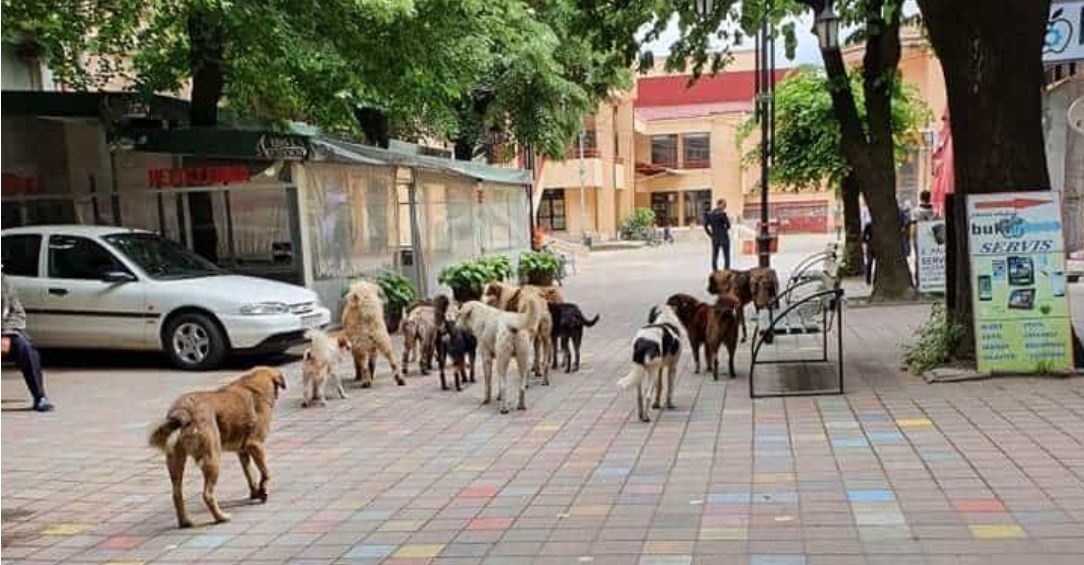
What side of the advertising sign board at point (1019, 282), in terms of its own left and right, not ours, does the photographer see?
front

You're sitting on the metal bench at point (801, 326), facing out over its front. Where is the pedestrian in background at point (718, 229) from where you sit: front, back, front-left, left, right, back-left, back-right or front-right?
right

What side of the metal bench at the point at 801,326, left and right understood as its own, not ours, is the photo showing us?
left

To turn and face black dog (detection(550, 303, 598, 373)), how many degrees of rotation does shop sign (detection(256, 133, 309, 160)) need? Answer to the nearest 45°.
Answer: approximately 45° to its left

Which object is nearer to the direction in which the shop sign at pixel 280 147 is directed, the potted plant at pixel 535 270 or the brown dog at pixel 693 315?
the brown dog

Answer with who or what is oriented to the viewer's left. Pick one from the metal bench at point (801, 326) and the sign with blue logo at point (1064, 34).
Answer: the metal bench

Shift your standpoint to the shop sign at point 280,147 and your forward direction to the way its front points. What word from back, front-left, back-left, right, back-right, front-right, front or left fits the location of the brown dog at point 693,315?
front-left

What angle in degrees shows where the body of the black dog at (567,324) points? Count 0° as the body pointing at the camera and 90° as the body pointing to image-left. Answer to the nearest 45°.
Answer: approximately 135°

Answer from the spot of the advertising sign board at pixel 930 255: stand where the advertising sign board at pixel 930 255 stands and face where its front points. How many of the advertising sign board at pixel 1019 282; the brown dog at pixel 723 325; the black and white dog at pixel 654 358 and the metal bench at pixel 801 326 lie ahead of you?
4

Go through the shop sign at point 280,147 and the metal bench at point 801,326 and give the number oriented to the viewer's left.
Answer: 1

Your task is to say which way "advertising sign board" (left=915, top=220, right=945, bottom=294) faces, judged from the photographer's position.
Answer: facing the viewer

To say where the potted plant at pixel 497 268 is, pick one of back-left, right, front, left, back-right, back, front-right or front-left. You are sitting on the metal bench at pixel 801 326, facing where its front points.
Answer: front-right

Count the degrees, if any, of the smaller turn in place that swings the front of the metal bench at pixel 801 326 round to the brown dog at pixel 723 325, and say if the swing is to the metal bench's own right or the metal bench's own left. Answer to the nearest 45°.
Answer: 0° — it already faces it

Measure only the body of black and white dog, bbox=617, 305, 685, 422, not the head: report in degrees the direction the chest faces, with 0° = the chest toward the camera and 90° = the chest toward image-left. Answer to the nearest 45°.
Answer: approximately 225°

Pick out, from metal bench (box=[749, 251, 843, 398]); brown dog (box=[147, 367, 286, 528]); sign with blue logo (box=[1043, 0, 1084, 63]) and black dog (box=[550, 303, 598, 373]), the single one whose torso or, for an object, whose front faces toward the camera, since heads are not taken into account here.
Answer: the sign with blue logo

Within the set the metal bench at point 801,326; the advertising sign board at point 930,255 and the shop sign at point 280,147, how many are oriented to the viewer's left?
1
